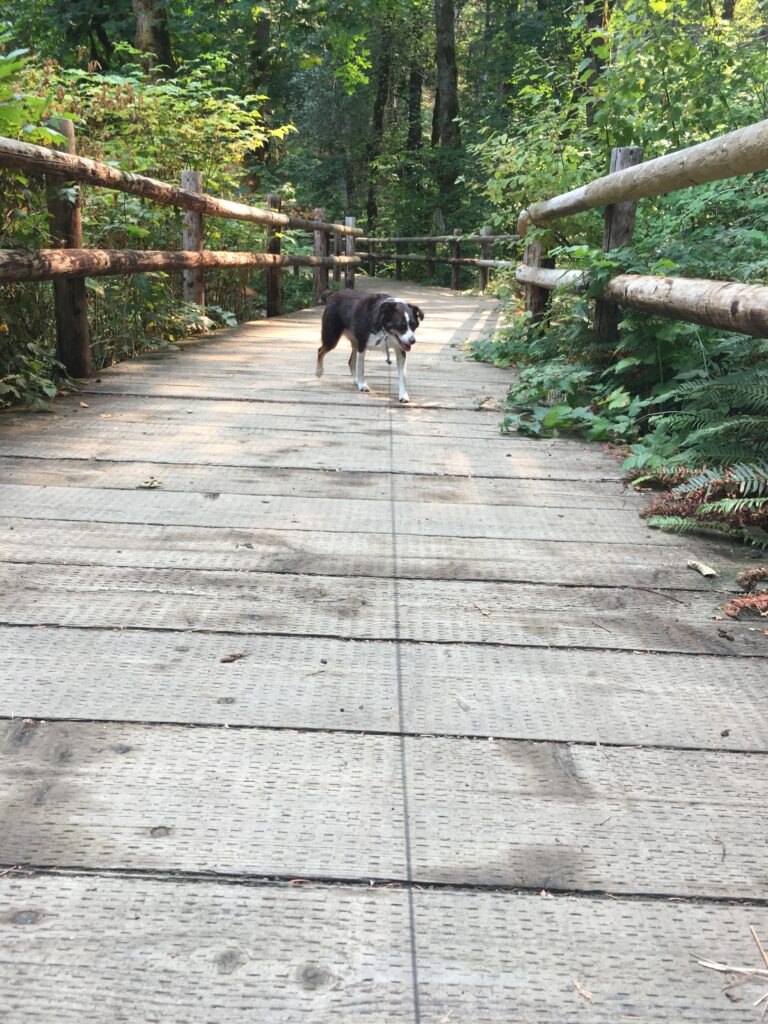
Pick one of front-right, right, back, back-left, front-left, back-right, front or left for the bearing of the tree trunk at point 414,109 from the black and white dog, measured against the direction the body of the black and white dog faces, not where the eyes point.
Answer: back-left

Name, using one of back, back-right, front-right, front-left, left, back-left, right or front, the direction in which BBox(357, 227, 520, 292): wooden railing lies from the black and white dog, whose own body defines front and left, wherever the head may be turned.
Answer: back-left

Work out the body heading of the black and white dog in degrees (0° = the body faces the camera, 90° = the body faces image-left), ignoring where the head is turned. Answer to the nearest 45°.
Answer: approximately 315°

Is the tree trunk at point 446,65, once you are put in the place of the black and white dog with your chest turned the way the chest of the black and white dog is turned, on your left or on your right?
on your left

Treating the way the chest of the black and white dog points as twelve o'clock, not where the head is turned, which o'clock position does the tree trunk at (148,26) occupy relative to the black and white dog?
The tree trunk is roughly at 7 o'clock from the black and white dog.

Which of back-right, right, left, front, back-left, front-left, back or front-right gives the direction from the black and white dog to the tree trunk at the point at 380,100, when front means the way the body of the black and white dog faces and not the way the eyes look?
back-left
